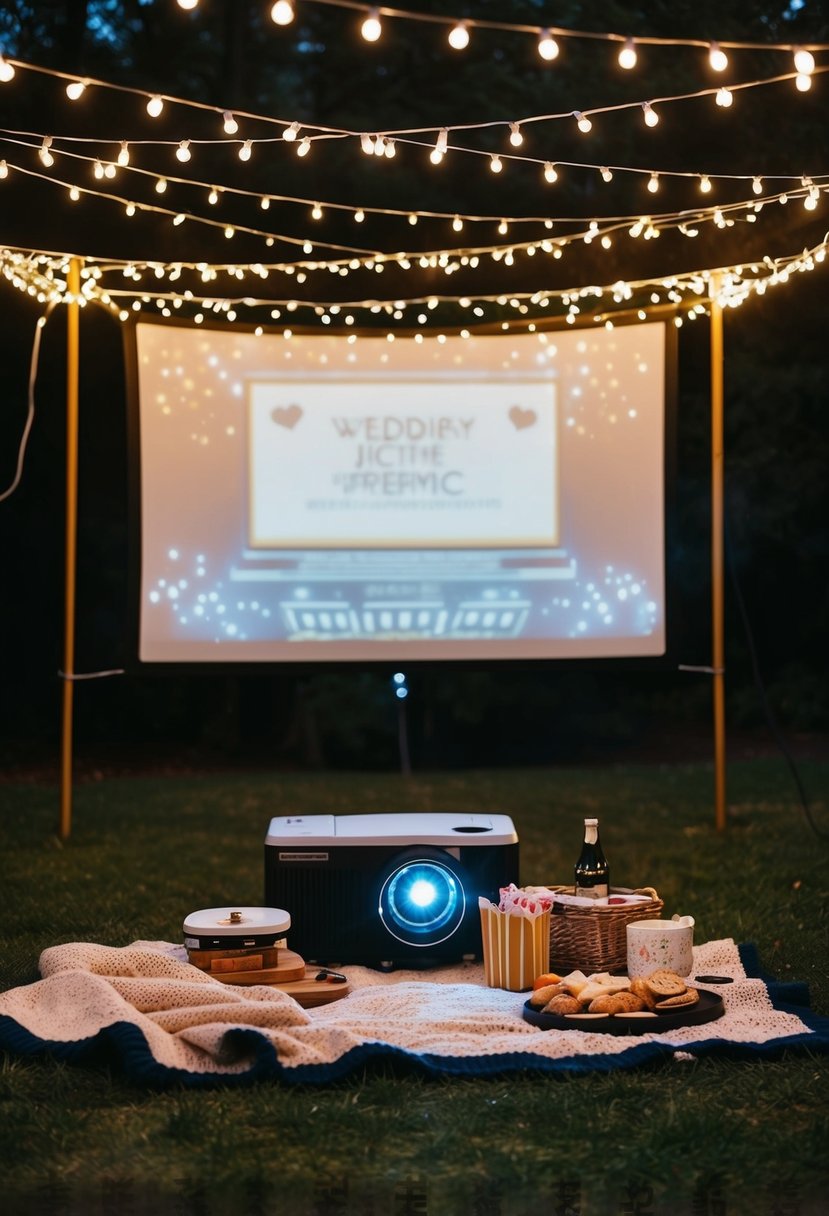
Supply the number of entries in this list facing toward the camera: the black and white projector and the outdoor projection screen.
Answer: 2

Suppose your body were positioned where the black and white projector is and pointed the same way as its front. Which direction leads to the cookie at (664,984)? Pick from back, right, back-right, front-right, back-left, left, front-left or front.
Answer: front-left

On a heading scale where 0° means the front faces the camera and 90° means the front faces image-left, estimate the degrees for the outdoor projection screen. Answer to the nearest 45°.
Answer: approximately 0°

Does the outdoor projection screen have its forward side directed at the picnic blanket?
yes

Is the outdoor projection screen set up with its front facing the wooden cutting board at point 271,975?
yes

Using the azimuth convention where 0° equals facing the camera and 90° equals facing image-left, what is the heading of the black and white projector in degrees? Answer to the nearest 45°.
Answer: approximately 0°

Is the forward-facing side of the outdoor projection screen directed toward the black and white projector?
yes

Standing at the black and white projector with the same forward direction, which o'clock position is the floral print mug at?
The floral print mug is roughly at 10 o'clock from the black and white projector.

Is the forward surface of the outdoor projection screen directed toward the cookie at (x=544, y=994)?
yes

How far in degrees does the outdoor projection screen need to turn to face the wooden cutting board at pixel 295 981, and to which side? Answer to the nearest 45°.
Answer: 0° — it already faces it
